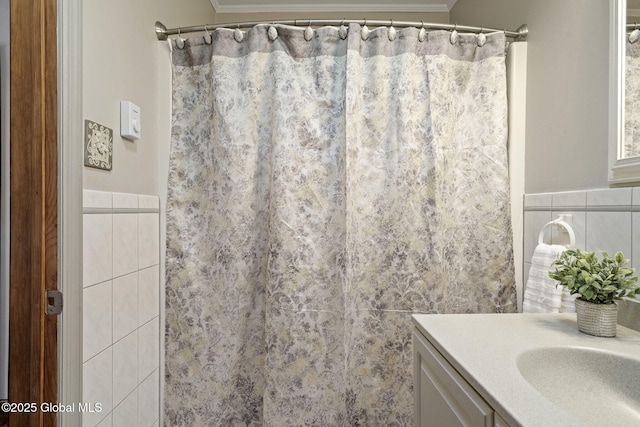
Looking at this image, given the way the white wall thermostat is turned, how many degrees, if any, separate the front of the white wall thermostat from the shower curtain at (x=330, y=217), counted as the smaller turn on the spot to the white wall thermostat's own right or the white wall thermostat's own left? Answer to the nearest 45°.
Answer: approximately 45° to the white wall thermostat's own left

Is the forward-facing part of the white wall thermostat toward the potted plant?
yes

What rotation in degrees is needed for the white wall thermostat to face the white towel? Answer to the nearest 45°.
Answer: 0° — it already faces it

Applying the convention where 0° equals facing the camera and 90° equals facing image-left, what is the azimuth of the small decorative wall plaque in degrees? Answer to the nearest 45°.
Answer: approximately 315°

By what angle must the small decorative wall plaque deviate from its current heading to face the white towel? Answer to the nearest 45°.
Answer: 0° — it already faces it

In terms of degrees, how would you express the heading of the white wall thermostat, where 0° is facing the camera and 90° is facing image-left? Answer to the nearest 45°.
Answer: approximately 315°
